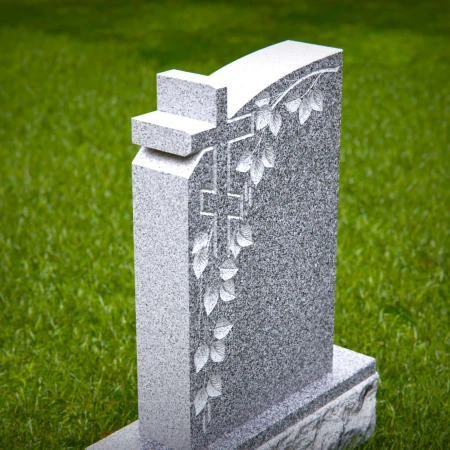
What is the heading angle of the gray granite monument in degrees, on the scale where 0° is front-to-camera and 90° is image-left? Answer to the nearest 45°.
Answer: approximately 315°
